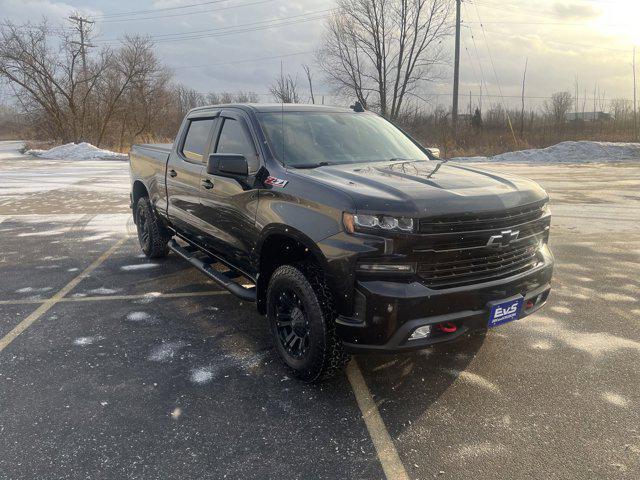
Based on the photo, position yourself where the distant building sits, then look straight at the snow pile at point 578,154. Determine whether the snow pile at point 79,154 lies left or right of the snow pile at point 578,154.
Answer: right

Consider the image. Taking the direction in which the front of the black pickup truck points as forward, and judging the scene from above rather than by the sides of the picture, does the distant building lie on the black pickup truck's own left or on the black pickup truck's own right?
on the black pickup truck's own left

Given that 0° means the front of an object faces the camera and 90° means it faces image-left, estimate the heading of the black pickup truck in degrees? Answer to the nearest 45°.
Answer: approximately 315°

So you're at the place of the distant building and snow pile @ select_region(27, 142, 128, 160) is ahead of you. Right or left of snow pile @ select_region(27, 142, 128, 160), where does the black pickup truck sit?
left

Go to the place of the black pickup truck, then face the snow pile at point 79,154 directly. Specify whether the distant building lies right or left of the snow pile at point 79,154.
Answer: right

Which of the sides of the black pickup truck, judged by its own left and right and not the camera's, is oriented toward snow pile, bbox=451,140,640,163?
left

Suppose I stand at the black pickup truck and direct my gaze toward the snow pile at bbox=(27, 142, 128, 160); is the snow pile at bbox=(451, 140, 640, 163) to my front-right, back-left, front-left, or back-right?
front-right

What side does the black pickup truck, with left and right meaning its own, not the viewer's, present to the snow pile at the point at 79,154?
back
